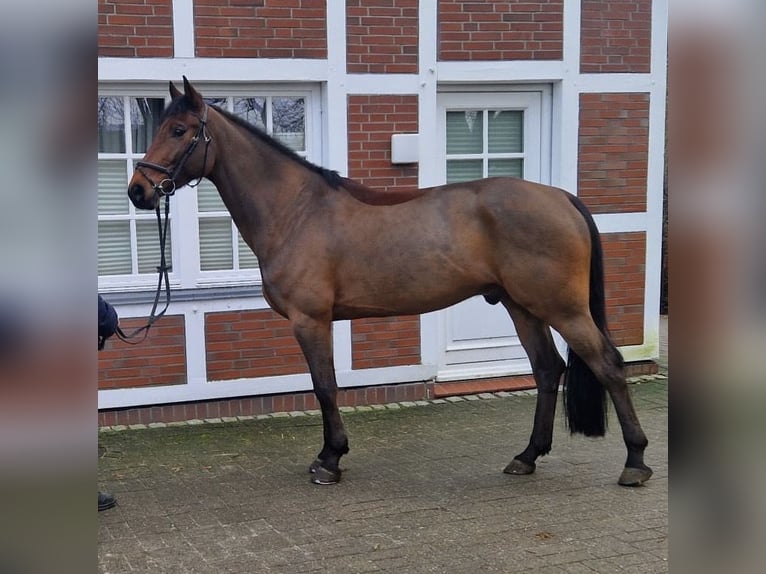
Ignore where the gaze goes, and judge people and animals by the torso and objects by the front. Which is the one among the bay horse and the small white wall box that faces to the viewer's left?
the bay horse

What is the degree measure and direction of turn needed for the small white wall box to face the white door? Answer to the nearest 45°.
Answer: approximately 135° to its left

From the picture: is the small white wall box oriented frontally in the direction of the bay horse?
yes

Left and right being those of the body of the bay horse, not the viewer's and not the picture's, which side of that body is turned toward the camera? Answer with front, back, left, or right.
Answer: left

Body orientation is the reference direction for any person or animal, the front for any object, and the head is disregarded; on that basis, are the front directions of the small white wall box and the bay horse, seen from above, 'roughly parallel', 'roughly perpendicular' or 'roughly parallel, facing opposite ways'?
roughly perpendicular

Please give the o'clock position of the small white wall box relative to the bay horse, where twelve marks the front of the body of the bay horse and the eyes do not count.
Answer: The small white wall box is roughly at 3 o'clock from the bay horse.

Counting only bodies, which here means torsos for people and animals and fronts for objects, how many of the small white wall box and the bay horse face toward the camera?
1

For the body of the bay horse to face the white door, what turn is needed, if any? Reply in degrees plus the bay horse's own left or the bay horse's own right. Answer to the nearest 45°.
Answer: approximately 90° to the bay horse's own right

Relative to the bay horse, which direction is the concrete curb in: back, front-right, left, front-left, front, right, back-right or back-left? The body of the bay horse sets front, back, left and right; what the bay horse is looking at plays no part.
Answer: right
